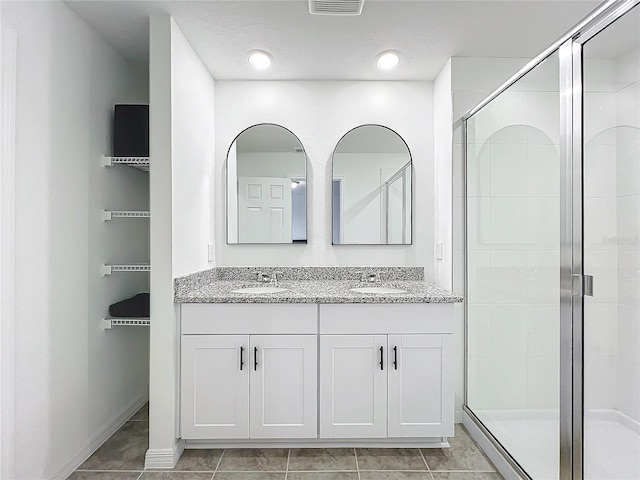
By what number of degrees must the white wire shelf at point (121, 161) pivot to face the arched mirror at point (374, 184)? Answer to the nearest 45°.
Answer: approximately 90° to its left

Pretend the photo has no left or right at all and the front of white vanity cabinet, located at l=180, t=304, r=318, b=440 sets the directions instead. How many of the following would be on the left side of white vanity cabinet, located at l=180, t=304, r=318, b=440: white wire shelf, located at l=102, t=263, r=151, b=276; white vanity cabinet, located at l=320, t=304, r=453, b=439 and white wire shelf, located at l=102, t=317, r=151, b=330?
1

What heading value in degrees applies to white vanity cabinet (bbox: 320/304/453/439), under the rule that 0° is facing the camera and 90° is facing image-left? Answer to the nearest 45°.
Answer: approximately 0°

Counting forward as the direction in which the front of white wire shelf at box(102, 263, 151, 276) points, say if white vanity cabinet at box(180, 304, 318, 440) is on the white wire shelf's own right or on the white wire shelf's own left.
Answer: on the white wire shelf's own left

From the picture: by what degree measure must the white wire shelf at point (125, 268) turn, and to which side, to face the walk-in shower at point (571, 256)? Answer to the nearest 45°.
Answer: approximately 45° to its left
